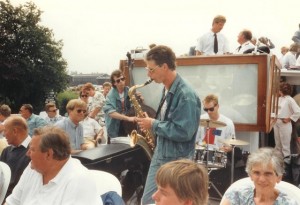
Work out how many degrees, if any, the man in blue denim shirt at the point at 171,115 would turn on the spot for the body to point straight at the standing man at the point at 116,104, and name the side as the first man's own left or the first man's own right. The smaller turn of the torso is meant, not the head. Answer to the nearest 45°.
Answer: approximately 90° to the first man's own right

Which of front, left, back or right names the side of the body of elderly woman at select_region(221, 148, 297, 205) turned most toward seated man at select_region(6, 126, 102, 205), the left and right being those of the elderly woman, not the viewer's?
right

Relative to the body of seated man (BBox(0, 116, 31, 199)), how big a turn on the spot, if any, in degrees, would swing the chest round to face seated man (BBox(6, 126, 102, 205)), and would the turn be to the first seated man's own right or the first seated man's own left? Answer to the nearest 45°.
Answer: approximately 90° to the first seated man's own left

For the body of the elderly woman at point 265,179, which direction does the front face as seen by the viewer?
toward the camera

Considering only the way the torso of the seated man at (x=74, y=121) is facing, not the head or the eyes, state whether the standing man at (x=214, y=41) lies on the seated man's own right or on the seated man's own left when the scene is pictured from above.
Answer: on the seated man's own left

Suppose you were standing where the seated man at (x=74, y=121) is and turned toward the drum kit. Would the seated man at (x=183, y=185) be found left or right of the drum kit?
right

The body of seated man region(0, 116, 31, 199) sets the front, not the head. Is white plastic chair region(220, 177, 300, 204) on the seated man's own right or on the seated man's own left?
on the seated man's own left

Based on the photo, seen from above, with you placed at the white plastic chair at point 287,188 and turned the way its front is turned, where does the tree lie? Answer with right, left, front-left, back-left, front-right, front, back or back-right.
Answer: back-right

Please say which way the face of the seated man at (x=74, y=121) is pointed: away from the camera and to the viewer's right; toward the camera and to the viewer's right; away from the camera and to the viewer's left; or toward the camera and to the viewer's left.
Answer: toward the camera and to the viewer's right

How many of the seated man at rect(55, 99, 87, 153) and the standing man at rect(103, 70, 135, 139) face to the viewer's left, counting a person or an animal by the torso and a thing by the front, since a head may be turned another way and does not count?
0
